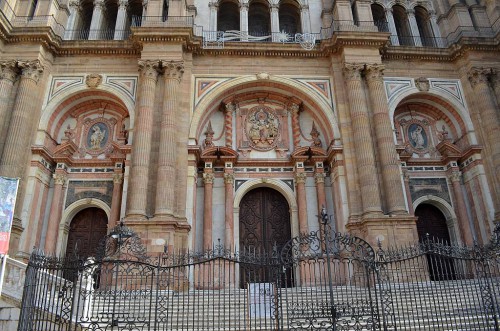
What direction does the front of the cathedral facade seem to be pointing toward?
toward the camera

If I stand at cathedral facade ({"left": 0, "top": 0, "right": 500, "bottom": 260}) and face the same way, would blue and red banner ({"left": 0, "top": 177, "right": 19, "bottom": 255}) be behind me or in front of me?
in front
